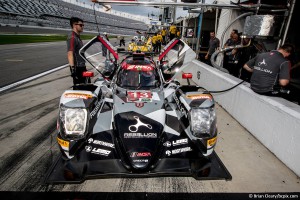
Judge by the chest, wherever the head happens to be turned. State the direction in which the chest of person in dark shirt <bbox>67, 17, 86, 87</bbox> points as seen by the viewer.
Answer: to the viewer's right

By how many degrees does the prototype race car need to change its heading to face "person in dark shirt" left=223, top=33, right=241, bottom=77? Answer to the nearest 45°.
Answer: approximately 135° to its left

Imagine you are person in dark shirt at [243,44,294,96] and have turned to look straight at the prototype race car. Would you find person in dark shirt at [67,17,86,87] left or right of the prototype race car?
right

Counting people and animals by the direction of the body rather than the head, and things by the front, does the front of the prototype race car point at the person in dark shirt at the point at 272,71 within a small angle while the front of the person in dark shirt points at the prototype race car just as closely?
no

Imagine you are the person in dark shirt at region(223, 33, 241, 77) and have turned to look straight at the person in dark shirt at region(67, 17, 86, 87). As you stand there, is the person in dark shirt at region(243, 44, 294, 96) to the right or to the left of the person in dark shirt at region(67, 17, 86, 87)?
left

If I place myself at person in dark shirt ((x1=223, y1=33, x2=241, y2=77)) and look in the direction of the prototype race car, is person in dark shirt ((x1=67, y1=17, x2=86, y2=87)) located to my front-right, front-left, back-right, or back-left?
front-right

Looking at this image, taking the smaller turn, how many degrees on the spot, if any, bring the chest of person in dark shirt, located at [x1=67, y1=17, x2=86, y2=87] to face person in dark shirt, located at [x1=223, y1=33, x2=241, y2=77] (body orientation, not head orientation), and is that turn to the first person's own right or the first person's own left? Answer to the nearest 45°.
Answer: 0° — they already face them

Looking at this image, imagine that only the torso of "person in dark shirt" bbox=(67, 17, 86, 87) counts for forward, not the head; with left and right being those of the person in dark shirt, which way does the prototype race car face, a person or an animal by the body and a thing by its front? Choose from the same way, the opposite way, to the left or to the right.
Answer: to the right

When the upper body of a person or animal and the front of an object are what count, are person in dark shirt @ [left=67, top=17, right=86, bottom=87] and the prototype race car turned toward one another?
no

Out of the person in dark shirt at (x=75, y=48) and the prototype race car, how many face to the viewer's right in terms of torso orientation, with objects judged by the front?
1

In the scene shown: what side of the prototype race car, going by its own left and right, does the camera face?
front

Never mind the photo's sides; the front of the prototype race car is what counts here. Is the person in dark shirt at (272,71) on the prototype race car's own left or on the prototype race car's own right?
on the prototype race car's own left
